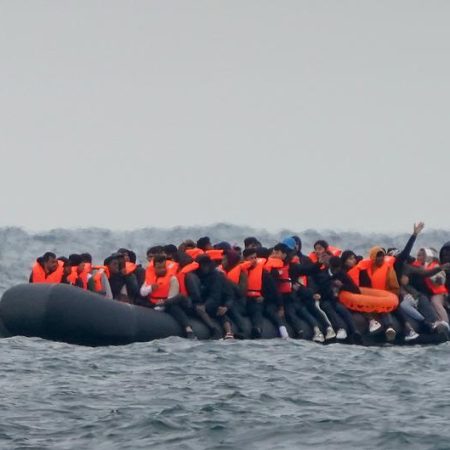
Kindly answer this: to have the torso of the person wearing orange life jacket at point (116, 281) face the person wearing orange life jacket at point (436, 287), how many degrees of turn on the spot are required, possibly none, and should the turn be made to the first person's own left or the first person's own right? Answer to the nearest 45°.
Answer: approximately 45° to the first person's own left

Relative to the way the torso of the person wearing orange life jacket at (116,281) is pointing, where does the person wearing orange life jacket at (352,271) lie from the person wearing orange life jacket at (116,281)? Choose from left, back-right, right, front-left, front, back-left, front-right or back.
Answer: front-left

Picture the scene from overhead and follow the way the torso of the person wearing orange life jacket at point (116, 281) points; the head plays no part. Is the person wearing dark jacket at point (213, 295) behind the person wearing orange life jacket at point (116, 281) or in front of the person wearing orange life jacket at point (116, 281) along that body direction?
in front

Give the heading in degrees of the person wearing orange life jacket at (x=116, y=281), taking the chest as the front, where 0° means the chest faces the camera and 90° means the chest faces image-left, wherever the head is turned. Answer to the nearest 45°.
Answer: approximately 315°

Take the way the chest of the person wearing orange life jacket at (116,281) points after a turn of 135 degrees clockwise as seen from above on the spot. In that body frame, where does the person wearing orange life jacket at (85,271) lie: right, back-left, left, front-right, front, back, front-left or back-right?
front

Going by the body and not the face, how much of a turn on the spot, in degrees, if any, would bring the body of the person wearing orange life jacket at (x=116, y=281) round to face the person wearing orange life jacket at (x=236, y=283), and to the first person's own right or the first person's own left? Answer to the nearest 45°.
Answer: approximately 45° to the first person's own left
